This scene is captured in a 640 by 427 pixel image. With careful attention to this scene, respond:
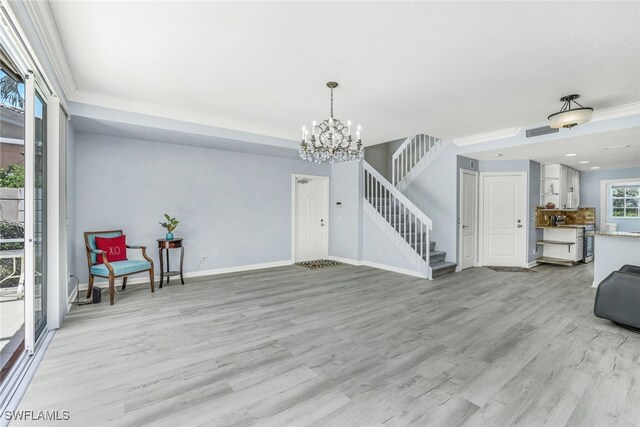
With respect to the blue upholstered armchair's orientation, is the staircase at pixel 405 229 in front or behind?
in front

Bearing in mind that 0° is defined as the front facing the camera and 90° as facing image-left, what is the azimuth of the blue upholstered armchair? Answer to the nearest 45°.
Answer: approximately 315°

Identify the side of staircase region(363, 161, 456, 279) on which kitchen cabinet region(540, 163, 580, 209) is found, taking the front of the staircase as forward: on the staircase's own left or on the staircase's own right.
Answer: on the staircase's own left

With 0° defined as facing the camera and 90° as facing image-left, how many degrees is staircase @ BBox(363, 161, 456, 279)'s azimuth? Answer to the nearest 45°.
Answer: approximately 315°

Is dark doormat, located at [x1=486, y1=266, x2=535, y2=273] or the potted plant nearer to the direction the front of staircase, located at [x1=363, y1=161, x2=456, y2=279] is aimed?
the dark doormat

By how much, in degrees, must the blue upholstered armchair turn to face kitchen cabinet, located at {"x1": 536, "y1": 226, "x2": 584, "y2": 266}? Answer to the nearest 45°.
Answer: approximately 45° to its left

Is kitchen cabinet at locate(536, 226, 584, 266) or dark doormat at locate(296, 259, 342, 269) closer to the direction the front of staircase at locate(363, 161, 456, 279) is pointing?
the kitchen cabinet

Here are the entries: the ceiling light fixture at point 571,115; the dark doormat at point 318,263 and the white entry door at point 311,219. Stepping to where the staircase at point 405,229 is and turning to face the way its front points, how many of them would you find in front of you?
1

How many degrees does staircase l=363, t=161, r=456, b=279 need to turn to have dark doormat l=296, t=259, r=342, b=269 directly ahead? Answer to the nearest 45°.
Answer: approximately 135° to its right

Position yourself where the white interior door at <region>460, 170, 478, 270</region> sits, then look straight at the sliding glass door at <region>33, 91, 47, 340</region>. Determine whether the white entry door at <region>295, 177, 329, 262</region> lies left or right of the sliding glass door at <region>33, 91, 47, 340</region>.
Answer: right

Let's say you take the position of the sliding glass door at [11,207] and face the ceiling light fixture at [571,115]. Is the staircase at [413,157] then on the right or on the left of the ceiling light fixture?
left

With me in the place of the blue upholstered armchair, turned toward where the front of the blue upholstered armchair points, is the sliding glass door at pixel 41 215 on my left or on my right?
on my right

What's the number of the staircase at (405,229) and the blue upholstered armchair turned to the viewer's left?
0
